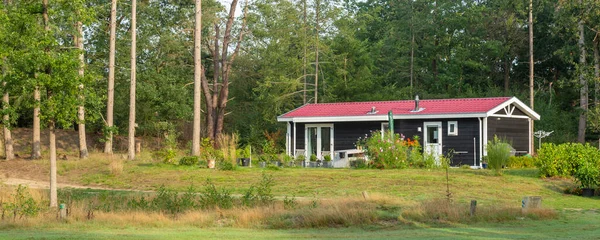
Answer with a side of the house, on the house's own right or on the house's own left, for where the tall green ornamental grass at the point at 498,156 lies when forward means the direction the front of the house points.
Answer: on the house's own left

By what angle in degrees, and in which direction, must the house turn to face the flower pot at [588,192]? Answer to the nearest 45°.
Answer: approximately 90° to its left

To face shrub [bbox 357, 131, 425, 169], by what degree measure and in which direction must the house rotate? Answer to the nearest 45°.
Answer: approximately 45° to its left

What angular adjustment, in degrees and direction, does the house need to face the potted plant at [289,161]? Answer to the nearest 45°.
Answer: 0° — it already faces it

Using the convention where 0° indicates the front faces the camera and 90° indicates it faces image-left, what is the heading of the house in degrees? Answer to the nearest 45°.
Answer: approximately 45°
